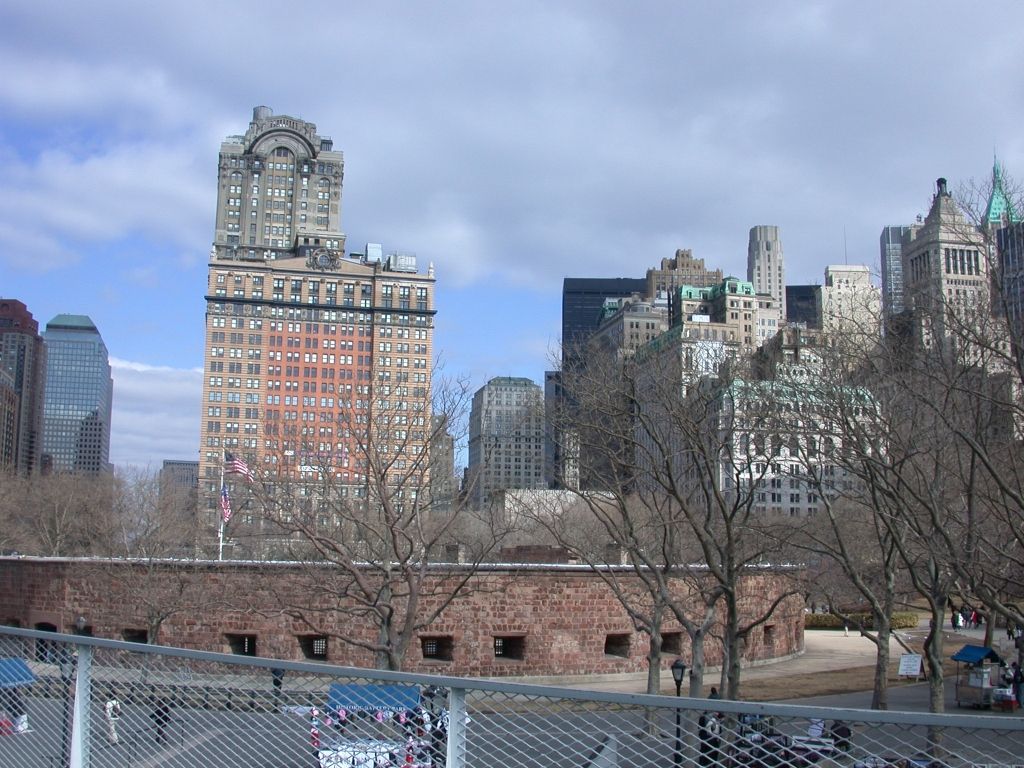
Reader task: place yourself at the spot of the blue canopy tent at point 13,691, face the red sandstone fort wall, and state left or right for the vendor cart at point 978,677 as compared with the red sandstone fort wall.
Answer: right

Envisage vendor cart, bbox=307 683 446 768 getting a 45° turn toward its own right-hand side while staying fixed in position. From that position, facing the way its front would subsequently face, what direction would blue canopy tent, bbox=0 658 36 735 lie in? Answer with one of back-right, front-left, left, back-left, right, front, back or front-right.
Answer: right

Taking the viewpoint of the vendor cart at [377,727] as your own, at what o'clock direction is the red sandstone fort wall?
The red sandstone fort wall is roughly at 6 o'clock from the vendor cart.

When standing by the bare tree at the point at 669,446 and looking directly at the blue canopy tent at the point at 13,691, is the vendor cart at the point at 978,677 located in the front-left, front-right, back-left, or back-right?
back-left

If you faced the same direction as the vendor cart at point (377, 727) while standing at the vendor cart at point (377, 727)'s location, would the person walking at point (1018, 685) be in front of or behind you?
behind

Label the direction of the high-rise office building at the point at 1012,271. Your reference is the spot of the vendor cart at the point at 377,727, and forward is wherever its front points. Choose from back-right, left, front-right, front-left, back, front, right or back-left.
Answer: back-left

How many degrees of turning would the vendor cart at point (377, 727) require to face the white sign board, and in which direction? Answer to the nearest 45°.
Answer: approximately 135° to its left

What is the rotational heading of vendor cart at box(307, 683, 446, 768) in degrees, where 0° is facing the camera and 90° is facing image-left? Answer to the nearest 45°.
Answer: approximately 0°

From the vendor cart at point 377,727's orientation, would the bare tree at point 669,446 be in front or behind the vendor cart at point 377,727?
behind
